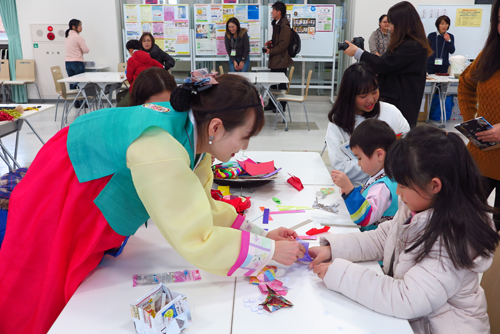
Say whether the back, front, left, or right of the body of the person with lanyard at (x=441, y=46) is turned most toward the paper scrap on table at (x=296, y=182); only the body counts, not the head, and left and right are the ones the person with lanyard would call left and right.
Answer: front

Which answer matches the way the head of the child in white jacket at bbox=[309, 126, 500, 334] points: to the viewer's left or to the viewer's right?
to the viewer's left

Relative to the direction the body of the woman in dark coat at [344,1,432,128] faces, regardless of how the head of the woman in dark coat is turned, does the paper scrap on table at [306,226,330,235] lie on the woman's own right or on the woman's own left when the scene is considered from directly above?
on the woman's own left

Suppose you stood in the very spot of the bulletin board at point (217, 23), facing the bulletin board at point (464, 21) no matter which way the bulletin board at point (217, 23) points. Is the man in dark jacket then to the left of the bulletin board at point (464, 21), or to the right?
right

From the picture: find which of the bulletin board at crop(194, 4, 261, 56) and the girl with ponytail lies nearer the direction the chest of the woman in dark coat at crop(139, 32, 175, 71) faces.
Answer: the girl with ponytail

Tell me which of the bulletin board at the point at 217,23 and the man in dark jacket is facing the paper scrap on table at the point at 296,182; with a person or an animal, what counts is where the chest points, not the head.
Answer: the bulletin board

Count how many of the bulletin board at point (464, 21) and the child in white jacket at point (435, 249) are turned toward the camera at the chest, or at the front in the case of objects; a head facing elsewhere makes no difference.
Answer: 1

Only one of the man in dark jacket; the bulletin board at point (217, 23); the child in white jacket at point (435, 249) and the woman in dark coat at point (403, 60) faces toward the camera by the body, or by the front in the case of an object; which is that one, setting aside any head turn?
the bulletin board

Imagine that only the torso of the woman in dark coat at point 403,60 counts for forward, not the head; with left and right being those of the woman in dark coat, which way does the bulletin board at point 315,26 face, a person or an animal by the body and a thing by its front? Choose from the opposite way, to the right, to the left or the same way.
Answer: to the left

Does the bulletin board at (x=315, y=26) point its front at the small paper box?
yes

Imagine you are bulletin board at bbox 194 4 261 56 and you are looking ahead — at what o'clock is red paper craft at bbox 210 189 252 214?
The red paper craft is roughly at 12 o'clock from the bulletin board.

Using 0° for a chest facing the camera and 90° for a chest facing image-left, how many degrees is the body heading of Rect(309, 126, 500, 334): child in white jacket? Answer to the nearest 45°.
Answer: approximately 90°
